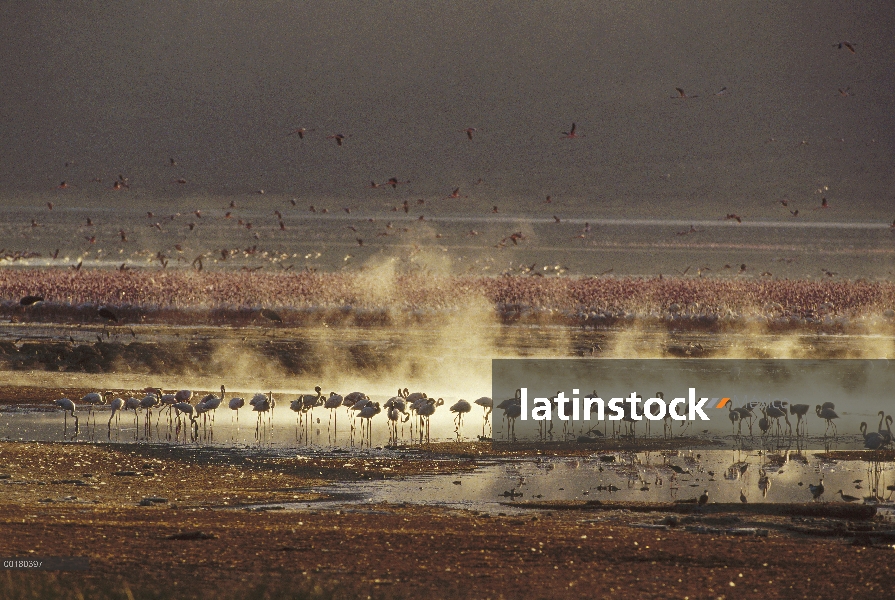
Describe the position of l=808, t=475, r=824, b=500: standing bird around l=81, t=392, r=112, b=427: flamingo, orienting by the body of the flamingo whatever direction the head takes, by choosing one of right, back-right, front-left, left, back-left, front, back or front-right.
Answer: front-right

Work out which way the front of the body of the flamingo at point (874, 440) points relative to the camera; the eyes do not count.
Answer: to the viewer's left

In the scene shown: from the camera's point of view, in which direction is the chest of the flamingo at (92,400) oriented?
to the viewer's right

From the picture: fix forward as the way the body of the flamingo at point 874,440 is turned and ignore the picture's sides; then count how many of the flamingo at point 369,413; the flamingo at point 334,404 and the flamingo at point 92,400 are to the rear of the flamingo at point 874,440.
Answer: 0

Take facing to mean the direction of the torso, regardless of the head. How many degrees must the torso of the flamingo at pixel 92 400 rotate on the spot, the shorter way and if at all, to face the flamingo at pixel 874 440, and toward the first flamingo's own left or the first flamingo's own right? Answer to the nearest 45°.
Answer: approximately 45° to the first flamingo's own right

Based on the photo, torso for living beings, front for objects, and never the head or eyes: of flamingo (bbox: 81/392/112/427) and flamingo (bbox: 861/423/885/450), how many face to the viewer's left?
1

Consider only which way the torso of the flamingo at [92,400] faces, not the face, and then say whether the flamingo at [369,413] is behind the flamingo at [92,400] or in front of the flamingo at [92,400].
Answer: in front

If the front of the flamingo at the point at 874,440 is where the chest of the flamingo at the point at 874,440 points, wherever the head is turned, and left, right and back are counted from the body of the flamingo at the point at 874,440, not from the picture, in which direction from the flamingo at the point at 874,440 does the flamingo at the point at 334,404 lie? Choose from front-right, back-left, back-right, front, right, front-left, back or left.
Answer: front

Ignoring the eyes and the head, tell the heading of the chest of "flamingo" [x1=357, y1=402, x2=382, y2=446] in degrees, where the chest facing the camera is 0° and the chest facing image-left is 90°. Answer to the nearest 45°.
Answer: approximately 270°
